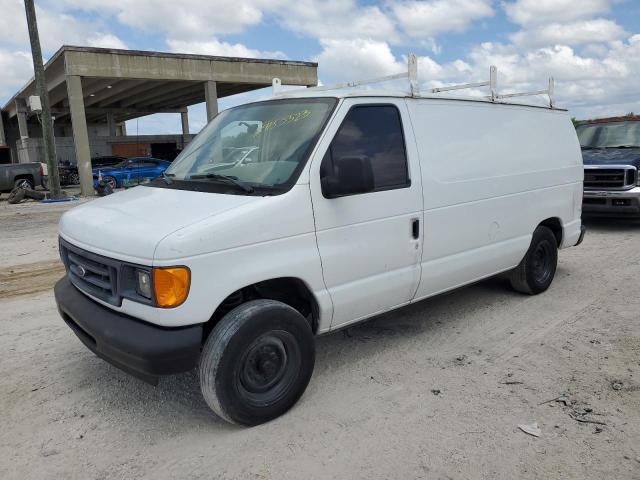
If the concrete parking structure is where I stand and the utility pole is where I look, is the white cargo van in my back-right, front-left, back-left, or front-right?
front-left

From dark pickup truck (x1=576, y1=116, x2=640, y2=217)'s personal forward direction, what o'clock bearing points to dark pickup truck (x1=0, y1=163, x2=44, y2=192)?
dark pickup truck (x1=0, y1=163, x2=44, y2=192) is roughly at 3 o'clock from dark pickup truck (x1=576, y1=116, x2=640, y2=217).

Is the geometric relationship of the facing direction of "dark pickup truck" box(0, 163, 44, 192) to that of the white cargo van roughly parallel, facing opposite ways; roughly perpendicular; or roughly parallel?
roughly parallel

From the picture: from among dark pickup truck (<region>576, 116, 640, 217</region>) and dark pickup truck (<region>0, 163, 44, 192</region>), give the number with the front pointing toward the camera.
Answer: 1

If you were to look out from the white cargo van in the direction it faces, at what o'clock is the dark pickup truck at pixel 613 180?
The dark pickup truck is roughly at 6 o'clock from the white cargo van.

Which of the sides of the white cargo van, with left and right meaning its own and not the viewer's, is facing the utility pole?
right

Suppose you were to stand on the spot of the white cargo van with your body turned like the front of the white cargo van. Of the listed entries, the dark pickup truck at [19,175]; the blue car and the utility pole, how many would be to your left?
0

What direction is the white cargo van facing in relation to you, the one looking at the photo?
facing the viewer and to the left of the viewer

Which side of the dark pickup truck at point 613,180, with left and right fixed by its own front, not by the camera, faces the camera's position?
front

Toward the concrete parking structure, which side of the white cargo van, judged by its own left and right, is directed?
right

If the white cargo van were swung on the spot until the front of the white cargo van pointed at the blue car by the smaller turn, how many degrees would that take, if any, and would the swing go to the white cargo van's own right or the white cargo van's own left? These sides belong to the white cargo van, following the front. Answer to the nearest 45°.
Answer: approximately 135° to the white cargo van's own right

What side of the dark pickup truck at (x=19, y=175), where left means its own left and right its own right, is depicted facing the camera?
left

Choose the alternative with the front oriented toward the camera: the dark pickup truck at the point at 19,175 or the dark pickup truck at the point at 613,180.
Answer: the dark pickup truck at the point at 613,180
